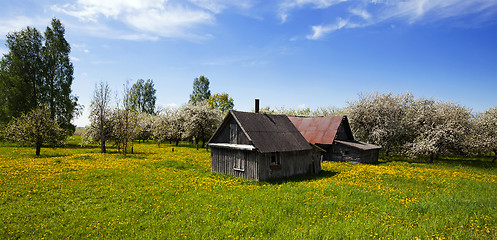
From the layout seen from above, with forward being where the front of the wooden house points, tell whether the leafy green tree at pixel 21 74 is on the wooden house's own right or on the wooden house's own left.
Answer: on the wooden house's own right

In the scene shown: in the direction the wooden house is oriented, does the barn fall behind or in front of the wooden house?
behind

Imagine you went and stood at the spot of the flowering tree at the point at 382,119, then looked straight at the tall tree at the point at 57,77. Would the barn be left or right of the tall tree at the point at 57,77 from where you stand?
left

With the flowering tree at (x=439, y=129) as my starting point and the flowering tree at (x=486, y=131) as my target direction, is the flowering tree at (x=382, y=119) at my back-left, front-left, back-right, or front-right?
back-left

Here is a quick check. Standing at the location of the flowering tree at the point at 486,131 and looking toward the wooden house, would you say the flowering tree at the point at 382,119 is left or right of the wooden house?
right
